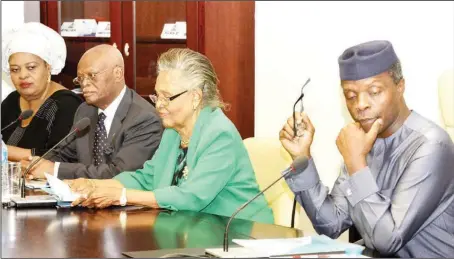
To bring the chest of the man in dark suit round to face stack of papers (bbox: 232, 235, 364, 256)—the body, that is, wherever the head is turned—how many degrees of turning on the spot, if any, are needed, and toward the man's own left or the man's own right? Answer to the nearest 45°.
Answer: approximately 45° to the man's own left

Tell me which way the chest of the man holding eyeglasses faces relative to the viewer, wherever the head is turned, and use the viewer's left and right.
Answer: facing the viewer and to the left of the viewer

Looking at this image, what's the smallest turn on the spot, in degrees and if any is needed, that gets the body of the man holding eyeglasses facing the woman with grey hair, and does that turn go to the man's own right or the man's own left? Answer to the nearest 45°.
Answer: approximately 90° to the man's own right

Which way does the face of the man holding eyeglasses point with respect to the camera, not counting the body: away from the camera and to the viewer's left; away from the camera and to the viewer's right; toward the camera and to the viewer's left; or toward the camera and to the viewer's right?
toward the camera and to the viewer's left

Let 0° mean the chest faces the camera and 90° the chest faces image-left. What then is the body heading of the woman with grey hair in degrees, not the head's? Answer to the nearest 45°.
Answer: approximately 45°

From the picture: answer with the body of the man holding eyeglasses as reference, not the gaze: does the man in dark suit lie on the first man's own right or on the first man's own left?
on the first man's own right

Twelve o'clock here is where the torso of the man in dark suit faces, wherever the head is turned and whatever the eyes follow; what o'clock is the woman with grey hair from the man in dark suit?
The woman with grey hair is roughly at 10 o'clock from the man in dark suit.

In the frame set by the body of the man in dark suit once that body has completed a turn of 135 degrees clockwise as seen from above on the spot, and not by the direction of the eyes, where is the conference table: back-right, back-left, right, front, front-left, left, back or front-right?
back

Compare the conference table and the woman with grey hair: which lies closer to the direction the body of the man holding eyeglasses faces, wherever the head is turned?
the conference table

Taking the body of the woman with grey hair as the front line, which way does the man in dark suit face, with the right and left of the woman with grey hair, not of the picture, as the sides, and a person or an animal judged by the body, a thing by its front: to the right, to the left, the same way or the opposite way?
the same way

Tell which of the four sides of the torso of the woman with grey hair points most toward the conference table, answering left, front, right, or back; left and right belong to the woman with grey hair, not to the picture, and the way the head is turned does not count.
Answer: front

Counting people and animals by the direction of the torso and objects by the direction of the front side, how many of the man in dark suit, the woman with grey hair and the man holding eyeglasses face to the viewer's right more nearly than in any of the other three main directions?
0

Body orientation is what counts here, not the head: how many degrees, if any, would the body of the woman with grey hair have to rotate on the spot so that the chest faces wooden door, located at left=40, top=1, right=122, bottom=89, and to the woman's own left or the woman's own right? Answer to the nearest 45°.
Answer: approximately 135° to the woman's own right
